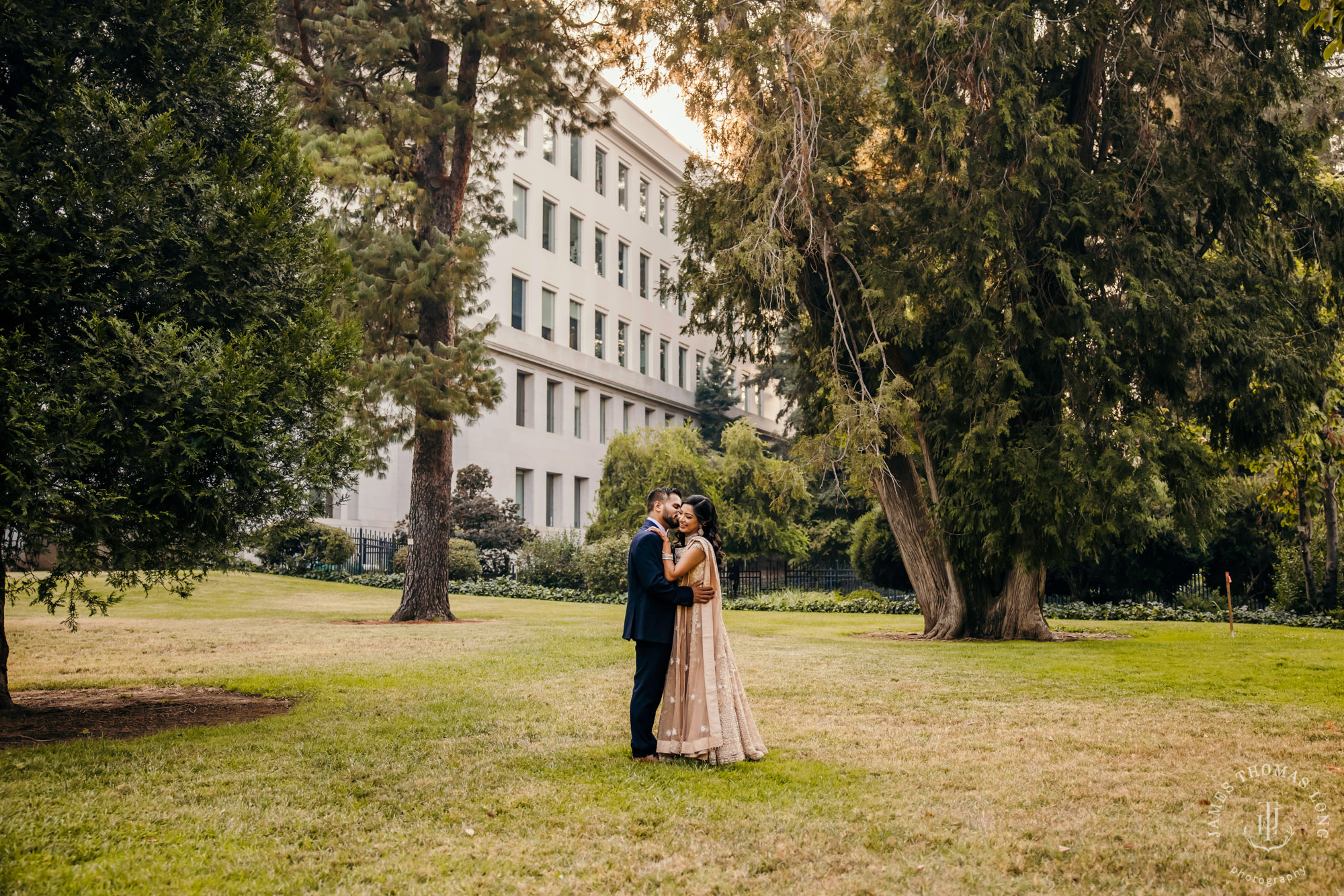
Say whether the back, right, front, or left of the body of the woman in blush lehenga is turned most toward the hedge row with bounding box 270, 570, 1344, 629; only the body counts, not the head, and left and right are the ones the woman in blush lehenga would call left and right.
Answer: right

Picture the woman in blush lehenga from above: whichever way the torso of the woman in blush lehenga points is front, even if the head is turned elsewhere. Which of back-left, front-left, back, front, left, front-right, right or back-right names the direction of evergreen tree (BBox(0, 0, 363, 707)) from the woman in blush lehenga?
front

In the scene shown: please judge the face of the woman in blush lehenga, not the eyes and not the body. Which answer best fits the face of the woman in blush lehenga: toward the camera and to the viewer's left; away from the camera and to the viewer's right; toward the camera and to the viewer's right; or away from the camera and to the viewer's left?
toward the camera and to the viewer's left

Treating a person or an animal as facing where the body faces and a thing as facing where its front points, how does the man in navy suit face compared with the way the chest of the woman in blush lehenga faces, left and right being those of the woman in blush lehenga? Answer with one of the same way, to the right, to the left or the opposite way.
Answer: the opposite way

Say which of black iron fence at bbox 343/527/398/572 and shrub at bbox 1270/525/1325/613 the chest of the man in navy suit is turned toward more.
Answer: the shrub

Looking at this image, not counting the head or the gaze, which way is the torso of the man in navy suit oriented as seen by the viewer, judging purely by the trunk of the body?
to the viewer's right

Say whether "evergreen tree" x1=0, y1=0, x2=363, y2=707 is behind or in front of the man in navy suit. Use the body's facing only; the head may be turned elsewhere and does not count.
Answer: behind

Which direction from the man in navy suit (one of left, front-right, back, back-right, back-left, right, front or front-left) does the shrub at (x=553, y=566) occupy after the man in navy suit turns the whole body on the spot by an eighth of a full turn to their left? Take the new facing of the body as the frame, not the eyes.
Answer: front-left

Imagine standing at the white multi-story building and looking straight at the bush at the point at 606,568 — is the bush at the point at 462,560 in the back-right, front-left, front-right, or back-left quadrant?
front-right

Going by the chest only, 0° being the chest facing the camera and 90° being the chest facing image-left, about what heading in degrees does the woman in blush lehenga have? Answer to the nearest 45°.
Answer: approximately 90°

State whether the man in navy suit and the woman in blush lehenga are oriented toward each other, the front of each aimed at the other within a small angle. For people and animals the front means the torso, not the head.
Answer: yes
